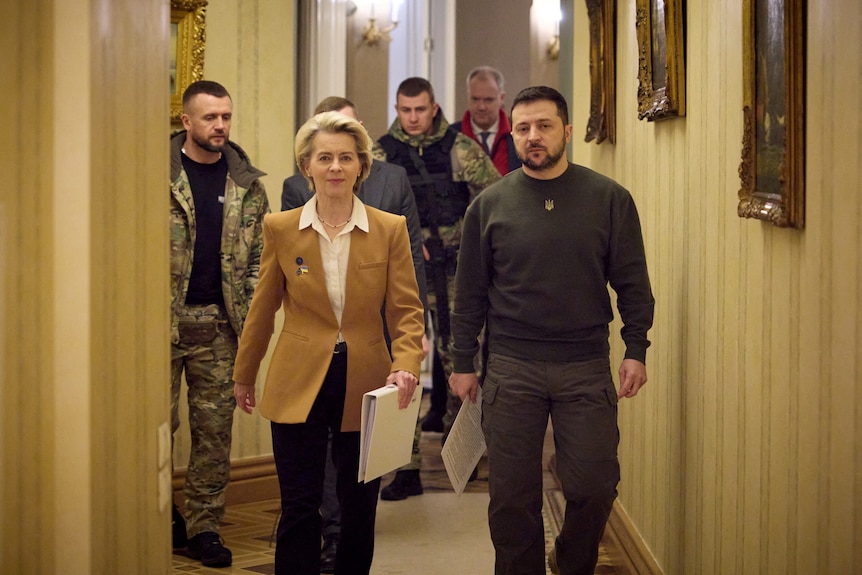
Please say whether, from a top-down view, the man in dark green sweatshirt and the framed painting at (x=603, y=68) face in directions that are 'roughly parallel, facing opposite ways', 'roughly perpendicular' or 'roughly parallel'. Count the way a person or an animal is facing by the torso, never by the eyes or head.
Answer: roughly perpendicular

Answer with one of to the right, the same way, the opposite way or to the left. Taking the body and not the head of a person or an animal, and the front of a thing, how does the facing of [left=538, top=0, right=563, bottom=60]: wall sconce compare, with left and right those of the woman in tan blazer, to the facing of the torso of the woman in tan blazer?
to the right

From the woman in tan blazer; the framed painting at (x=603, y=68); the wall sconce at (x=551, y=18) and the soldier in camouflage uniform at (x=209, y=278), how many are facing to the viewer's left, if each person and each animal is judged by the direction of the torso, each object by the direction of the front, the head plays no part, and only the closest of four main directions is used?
2

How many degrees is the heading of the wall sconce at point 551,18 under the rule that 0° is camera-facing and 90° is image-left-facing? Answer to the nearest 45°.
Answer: approximately 90°

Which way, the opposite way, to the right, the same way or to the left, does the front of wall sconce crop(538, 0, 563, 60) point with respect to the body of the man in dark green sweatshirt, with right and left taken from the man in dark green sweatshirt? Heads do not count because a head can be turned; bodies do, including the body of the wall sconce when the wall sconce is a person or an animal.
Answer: to the right

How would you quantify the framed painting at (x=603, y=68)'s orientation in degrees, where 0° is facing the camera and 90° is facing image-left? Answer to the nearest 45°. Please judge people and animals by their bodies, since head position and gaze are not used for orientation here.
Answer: approximately 90°

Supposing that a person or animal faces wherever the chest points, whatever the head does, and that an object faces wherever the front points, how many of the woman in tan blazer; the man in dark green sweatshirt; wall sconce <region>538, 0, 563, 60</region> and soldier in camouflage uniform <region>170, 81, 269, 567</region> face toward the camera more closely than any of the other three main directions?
3

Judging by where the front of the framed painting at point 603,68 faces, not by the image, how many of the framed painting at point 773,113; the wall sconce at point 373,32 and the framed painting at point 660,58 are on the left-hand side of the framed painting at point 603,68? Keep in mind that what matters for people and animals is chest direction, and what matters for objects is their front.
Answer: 2
